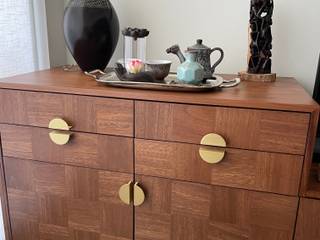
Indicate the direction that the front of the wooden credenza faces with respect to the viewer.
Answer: facing the viewer
